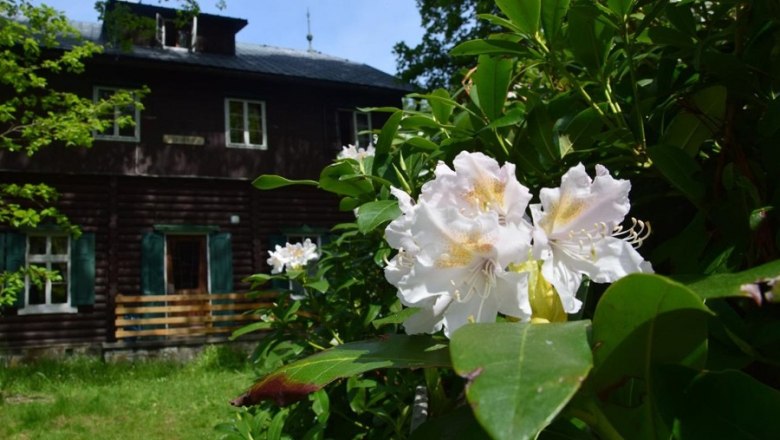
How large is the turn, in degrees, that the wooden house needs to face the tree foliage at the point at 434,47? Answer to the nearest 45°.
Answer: approximately 90° to its left

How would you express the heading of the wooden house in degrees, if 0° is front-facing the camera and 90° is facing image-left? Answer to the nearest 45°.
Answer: approximately 0°

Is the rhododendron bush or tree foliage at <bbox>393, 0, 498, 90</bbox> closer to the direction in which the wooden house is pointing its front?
the rhododendron bush

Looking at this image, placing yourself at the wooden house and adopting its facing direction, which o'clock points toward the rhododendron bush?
The rhododendron bush is roughly at 12 o'clock from the wooden house.

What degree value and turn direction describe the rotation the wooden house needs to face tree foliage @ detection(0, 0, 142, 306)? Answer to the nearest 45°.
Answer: approximately 45° to its right
